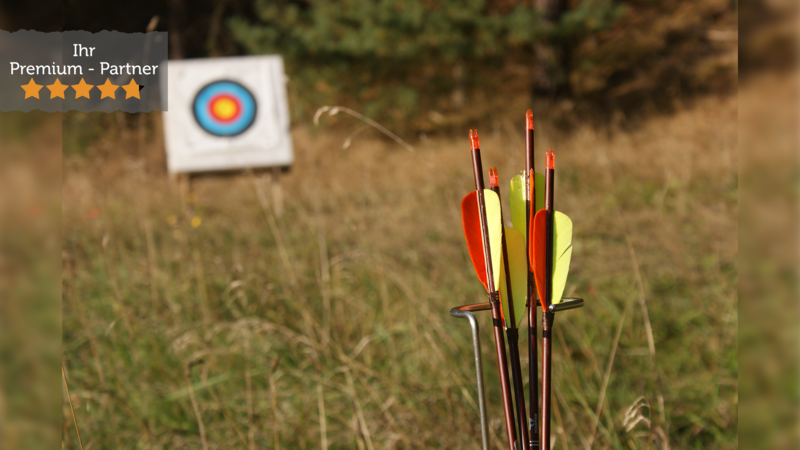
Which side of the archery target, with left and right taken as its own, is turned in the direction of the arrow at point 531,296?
front

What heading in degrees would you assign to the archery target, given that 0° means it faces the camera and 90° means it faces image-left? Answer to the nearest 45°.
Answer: approximately 0°

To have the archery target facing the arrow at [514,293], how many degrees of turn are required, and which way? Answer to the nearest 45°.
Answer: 0° — it already faces it

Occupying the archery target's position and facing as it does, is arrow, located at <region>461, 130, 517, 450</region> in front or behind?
in front
